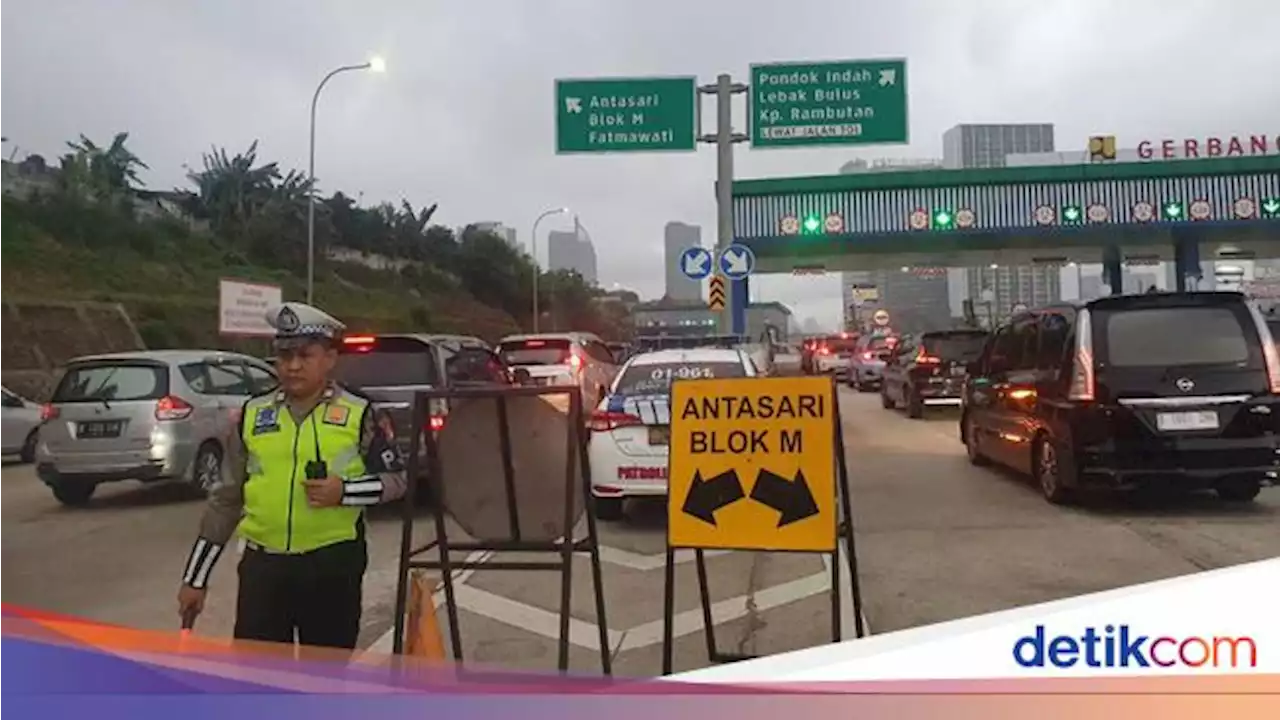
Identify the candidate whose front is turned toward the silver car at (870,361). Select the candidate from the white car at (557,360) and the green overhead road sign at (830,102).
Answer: the white car

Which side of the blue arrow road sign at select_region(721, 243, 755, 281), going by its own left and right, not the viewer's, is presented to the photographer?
front

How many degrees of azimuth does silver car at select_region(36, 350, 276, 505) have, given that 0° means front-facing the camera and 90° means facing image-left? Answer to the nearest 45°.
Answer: approximately 225°

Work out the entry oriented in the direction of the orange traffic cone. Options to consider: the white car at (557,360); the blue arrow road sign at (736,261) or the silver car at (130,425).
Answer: the blue arrow road sign

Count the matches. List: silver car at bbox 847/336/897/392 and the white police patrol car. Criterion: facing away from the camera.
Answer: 2

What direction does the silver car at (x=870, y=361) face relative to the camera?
away from the camera

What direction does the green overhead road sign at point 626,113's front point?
toward the camera

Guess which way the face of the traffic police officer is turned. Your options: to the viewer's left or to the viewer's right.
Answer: to the viewer's left

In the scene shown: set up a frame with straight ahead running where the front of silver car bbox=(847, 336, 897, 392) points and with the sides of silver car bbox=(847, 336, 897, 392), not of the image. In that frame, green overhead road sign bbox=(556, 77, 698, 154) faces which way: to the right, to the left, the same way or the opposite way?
the opposite way

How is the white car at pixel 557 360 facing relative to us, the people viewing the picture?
facing away from the viewer and to the right of the viewer

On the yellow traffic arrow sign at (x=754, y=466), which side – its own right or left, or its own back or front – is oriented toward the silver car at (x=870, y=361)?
back

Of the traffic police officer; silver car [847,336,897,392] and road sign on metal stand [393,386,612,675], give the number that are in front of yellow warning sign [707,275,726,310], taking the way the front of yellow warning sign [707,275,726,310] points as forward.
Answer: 2

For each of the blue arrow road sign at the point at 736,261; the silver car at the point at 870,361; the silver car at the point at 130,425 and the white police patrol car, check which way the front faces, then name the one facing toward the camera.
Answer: the blue arrow road sign

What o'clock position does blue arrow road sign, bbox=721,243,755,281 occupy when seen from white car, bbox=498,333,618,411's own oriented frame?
The blue arrow road sign is roughly at 2 o'clock from the white car.

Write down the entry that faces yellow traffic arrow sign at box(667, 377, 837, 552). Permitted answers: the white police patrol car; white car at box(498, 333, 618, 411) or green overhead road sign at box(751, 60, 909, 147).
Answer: the green overhead road sign

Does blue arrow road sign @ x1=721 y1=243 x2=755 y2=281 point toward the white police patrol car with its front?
yes

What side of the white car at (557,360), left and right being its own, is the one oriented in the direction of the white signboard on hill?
left

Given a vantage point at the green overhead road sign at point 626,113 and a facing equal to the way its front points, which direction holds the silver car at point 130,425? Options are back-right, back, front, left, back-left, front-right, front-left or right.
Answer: front-right

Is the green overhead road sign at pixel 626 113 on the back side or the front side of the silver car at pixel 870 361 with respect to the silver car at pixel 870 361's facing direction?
on the back side
